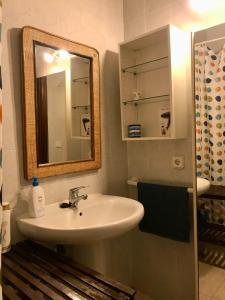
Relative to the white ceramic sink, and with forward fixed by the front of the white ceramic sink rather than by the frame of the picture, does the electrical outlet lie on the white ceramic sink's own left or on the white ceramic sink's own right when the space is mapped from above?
on the white ceramic sink's own left

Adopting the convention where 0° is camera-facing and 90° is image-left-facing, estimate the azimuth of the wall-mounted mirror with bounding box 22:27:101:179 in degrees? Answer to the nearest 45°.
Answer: approximately 315°

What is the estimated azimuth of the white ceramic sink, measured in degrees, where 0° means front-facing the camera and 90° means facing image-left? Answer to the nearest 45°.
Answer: approximately 315°

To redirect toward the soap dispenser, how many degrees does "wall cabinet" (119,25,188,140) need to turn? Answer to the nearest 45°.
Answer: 0° — it already faces it
